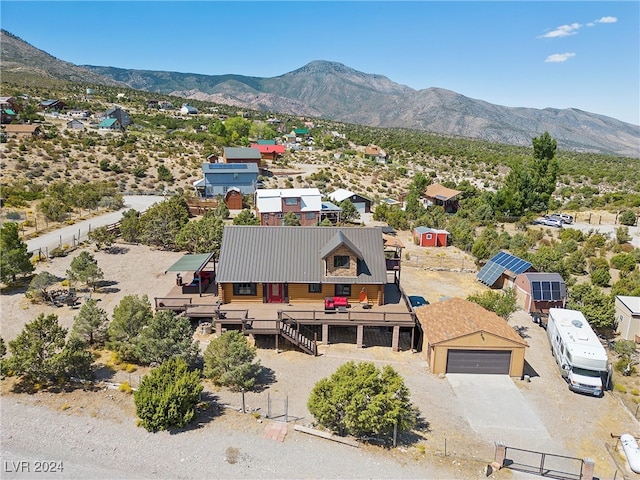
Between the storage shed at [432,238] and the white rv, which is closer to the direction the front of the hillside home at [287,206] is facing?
the white rv

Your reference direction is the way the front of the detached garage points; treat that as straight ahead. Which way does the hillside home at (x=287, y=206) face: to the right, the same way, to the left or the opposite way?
the same way

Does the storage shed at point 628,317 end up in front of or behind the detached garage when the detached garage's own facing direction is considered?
behind

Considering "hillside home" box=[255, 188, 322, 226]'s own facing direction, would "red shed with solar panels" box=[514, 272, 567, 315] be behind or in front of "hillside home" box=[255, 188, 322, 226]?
in front

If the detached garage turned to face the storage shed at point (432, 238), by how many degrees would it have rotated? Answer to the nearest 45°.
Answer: approximately 180°

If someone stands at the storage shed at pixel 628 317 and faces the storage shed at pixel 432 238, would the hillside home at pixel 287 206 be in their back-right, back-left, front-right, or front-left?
front-left

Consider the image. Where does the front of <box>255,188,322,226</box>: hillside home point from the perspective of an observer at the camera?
facing the viewer

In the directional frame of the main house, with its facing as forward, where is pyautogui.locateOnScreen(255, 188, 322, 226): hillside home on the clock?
The hillside home is roughly at 6 o'clock from the main house.

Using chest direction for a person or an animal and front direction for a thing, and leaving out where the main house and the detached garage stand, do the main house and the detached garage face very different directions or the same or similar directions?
same or similar directions

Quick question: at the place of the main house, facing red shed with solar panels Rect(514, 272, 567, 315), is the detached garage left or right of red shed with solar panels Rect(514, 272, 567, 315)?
right

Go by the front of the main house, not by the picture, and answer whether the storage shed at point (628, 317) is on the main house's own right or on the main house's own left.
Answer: on the main house's own left

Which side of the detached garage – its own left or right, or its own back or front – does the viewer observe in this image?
front

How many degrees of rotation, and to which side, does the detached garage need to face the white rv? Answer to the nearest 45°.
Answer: approximately 90° to its left

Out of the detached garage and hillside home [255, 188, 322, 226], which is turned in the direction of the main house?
the hillside home

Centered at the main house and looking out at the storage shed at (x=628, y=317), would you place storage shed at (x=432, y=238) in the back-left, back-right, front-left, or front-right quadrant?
front-left
